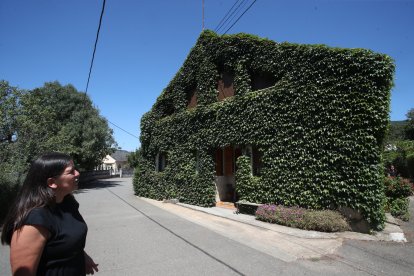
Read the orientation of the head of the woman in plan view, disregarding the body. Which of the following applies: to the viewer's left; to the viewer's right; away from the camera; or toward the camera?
to the viewer's right

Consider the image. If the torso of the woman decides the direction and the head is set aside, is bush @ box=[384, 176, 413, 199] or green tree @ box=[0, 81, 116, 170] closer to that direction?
the bush

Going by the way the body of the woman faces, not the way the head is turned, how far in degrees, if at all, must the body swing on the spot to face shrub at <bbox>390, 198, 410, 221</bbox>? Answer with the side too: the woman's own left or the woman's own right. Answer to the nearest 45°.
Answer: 0° — they already face it

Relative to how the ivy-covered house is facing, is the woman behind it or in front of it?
in front

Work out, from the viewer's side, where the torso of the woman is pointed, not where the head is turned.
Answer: to the viewer's right

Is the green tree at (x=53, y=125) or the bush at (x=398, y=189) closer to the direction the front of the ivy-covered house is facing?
the green tree

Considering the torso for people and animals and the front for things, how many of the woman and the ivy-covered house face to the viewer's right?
1

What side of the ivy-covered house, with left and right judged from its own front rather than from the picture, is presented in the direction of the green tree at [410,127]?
back

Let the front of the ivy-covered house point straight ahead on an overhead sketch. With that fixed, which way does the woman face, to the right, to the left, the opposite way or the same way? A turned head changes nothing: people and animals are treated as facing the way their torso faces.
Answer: the opposite way

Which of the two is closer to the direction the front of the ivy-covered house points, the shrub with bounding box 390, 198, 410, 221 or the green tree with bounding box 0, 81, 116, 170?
the green tree

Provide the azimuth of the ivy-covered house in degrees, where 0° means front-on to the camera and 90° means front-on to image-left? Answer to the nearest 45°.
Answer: approximately 45°

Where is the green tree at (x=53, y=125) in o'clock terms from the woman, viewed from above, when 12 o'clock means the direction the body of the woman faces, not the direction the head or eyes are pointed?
The green tree is roughly at 9 o'clock from the woman.

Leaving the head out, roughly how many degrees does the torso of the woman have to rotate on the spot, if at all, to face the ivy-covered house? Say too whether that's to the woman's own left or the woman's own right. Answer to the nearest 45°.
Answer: approximately 45° to the woman's own left
